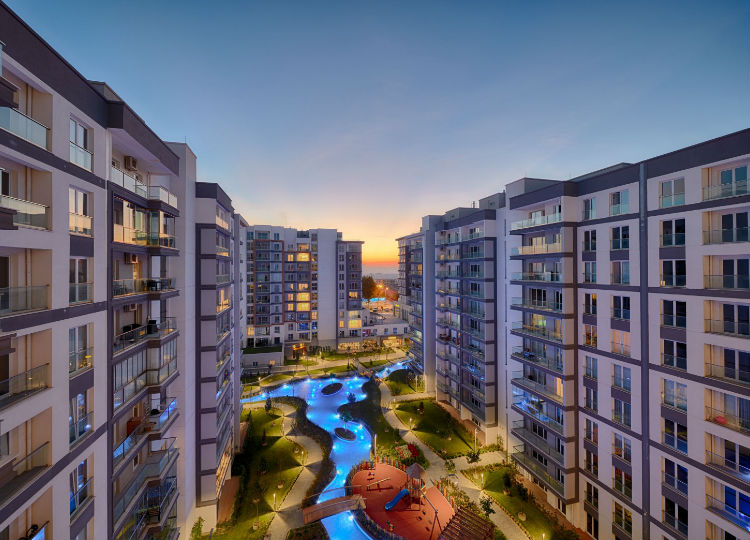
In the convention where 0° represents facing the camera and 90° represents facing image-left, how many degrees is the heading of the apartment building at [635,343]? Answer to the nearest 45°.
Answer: approximately 45°

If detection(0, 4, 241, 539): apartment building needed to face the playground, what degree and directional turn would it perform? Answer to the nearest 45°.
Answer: approximately 45° to its left

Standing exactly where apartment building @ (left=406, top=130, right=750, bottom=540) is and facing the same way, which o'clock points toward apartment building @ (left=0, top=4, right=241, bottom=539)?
apartment building @ (left=0, top=4, right=241, bottom=539) is roughly at 12 o'clock from apartment building @ (left=406, top=130, right=750, bottom=540).

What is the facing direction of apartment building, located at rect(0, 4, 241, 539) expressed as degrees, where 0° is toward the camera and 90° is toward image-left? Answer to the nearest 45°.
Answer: approximately 315°

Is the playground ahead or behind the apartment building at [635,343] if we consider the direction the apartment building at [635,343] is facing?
ahead

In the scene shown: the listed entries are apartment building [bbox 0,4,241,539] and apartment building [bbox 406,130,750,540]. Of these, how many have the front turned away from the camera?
0

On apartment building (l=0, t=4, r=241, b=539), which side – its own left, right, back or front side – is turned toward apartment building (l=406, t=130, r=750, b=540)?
front

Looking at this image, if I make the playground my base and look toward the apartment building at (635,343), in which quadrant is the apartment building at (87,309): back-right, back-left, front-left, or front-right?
back-right

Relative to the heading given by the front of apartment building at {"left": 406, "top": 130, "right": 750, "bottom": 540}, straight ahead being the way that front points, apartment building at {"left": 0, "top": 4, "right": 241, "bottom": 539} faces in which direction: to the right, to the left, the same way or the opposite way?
the opposite way
